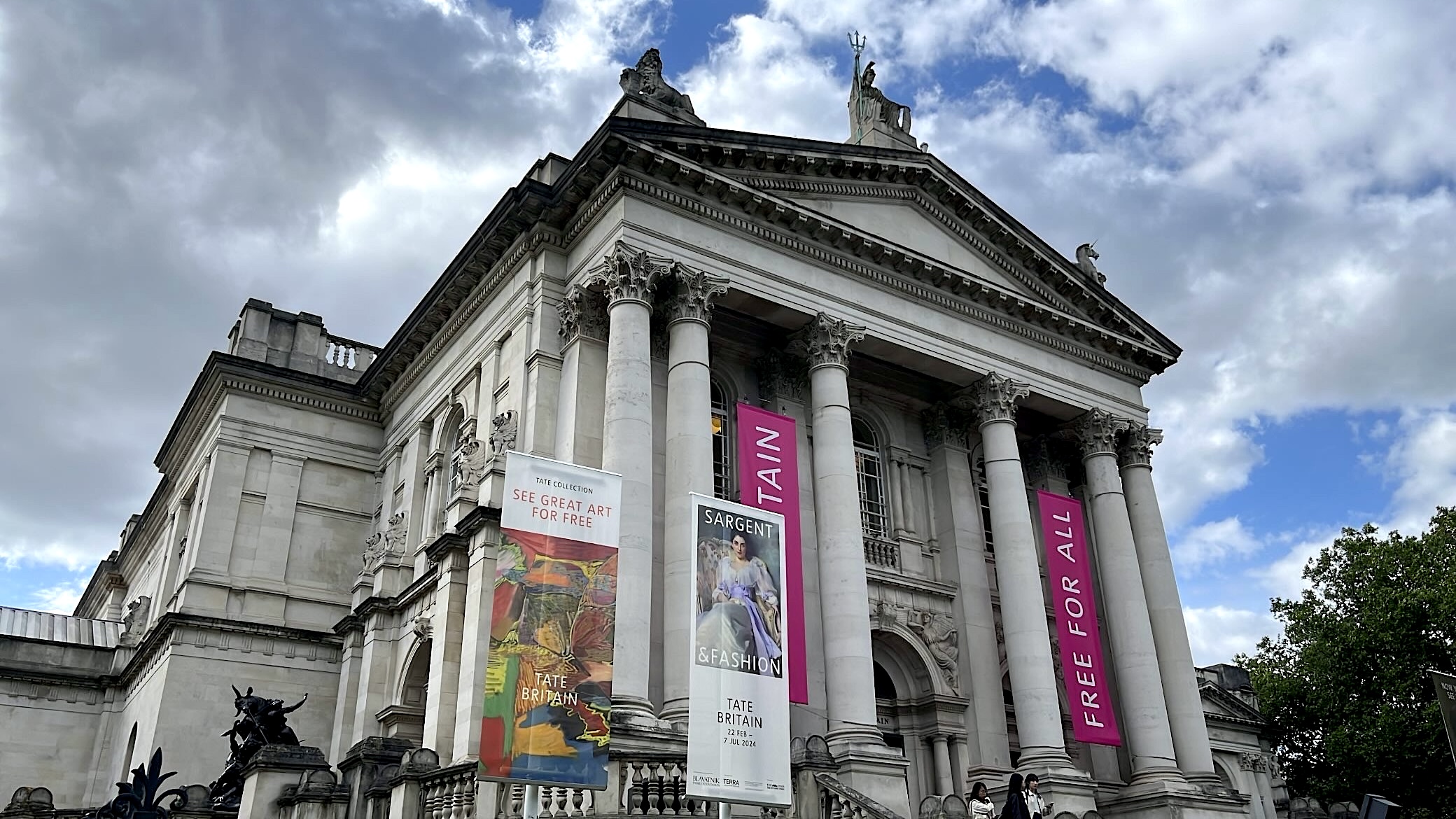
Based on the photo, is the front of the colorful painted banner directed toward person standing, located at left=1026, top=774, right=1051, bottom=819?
no

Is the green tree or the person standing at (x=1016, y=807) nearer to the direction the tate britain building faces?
the person standing

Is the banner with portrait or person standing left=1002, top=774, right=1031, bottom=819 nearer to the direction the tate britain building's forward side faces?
the person standing

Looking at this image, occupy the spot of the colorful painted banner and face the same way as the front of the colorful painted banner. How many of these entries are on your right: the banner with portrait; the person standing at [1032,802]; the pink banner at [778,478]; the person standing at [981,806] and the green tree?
0

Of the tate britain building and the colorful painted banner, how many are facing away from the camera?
0

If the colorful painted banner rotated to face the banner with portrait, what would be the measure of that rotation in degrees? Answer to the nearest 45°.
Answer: approximately 90° to its left

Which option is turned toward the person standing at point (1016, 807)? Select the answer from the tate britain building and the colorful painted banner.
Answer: the tate britain building

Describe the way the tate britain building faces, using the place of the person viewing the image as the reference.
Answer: facing the viewer and to the right of the viewer

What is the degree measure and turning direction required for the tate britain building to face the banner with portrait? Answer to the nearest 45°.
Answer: approximately 45° to its right

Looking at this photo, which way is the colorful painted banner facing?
toward the camera
